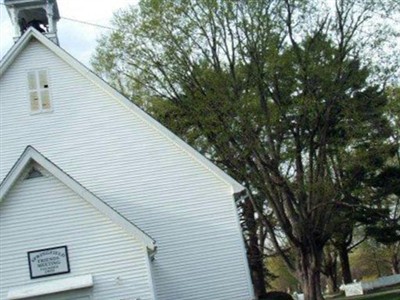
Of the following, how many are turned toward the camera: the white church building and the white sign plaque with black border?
2

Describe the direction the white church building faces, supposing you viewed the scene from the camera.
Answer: facing the viewer

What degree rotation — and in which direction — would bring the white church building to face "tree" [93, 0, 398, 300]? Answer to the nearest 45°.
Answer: approximately 135° to its left

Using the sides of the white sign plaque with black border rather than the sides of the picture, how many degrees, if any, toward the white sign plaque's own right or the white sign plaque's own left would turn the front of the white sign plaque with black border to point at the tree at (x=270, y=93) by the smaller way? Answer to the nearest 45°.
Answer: approximately 135° to the white sign plaque's own left

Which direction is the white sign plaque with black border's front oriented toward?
toward the camera

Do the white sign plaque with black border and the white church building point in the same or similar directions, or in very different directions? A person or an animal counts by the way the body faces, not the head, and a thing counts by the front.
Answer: same or similar directions
